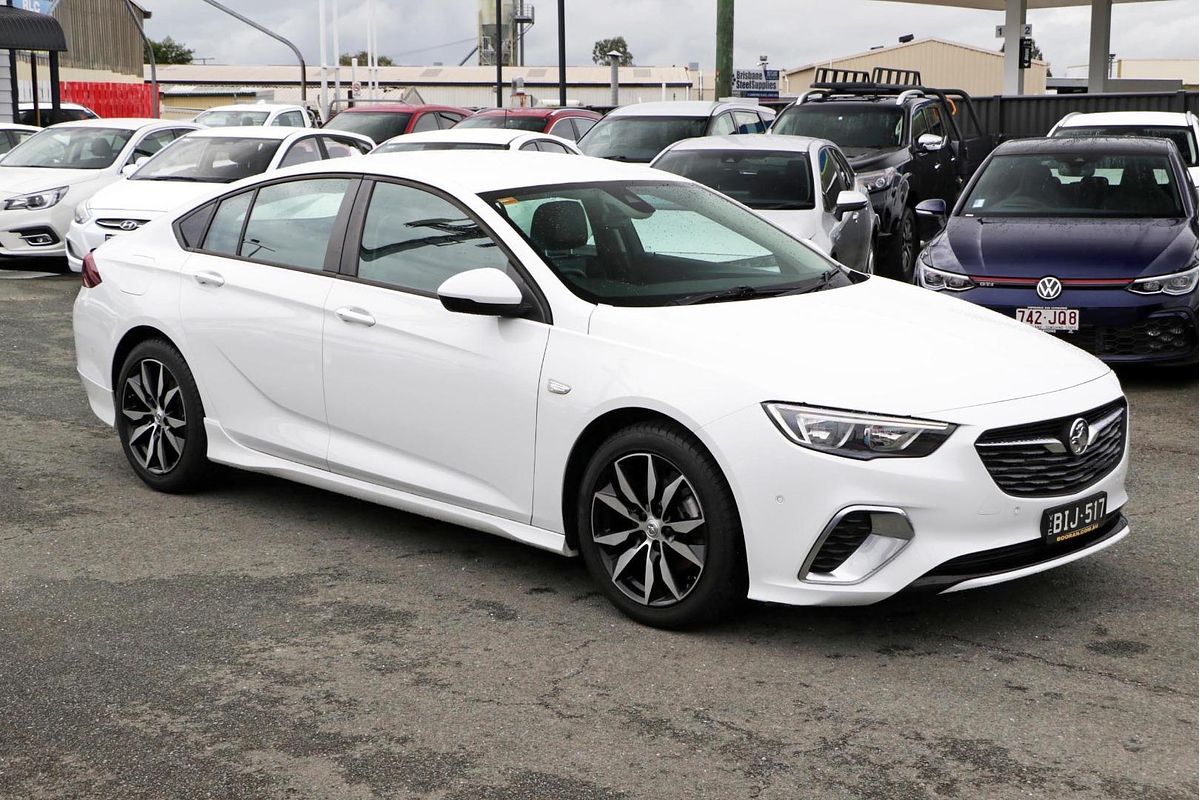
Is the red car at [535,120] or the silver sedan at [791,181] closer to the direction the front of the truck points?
the silver sedan

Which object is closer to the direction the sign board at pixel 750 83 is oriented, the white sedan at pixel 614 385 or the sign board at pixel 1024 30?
the white sedan

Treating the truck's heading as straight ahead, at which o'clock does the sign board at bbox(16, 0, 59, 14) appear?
The sign board is roughly at 3 o'clock from the truck.

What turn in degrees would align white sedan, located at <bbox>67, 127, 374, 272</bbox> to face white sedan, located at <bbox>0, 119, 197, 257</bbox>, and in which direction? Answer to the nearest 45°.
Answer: approximately 90° to its right

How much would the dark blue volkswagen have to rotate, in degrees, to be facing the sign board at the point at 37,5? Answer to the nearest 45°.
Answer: approximately 135° to its right

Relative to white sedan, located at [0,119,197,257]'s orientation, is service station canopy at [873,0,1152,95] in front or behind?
behind

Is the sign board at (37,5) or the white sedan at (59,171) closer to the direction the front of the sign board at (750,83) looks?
the white sedan

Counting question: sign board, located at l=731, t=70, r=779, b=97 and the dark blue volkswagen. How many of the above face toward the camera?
2

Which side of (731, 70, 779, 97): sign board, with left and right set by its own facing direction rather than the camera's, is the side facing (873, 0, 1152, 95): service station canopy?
left

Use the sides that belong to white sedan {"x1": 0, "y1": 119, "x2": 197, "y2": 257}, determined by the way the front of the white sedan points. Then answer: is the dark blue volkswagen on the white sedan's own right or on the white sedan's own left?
on the white sedan's own left

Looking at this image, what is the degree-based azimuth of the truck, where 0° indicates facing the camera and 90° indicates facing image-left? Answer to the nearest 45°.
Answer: approximately 45°

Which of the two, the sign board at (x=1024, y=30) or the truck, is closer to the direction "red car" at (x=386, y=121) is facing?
the truck

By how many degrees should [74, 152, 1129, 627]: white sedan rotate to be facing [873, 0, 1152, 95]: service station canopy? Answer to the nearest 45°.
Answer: approximately 135° to its left

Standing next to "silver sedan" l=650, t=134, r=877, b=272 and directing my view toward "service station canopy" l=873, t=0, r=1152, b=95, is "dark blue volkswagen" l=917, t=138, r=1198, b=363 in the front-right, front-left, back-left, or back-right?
back-right

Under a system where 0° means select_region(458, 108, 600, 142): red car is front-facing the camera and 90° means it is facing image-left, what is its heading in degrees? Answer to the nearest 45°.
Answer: approximately 45°
